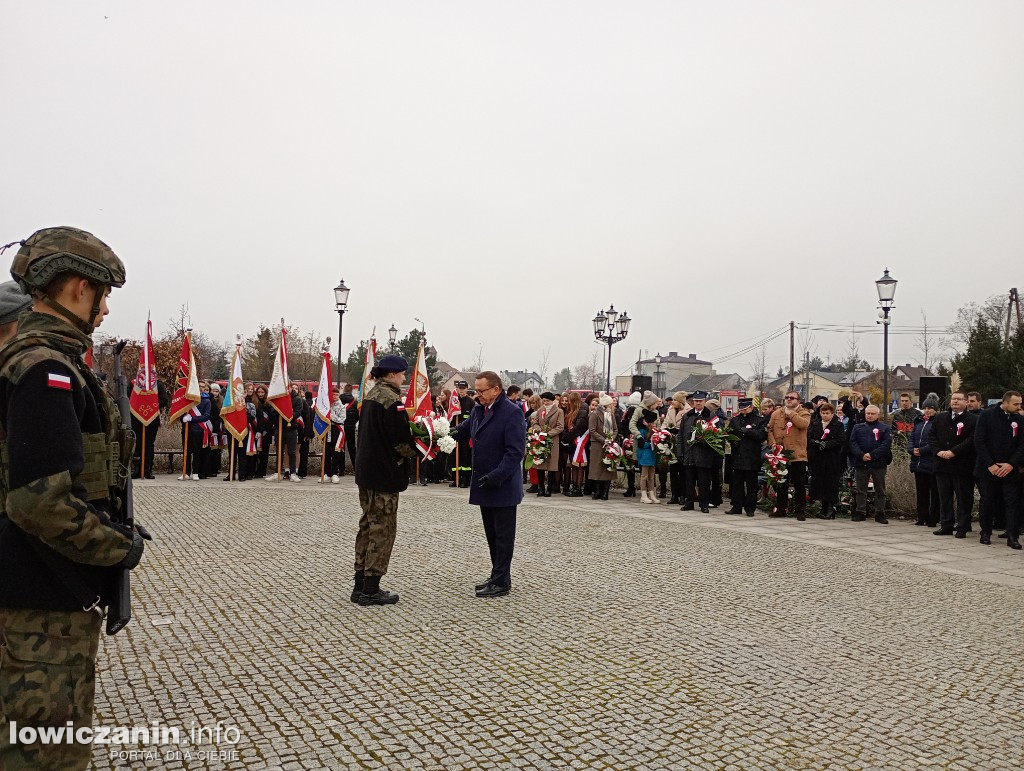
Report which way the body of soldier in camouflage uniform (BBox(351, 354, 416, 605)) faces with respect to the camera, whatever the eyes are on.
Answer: to the viewer's right

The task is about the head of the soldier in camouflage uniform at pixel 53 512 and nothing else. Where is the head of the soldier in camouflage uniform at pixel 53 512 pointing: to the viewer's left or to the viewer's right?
to the viewer's right

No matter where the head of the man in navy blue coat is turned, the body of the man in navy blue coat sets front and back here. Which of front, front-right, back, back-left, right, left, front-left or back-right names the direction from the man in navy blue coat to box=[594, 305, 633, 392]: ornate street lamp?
right

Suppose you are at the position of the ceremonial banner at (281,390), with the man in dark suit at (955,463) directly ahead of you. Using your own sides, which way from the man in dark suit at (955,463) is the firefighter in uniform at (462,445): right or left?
left

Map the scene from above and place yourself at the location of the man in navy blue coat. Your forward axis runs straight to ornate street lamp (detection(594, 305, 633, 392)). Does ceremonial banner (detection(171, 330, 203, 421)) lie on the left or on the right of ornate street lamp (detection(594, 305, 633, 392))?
left

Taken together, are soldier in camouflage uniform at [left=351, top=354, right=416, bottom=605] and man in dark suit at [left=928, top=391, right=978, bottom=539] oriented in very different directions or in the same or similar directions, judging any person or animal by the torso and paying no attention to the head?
very different directions

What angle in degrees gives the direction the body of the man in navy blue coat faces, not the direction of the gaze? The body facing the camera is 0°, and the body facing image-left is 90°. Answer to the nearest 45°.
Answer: approximately 90°

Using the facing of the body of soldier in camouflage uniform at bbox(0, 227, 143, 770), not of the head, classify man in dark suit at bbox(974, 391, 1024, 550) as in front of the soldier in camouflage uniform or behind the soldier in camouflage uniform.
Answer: in front

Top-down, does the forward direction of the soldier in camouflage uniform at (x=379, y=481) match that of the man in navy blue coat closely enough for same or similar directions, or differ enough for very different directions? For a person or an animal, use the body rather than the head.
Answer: very different directions

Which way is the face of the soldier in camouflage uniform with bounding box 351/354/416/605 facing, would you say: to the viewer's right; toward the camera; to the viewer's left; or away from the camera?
to the viewer's right

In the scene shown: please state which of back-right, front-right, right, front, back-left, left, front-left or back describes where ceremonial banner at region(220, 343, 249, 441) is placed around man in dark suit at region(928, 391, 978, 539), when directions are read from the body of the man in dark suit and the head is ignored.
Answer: front-right

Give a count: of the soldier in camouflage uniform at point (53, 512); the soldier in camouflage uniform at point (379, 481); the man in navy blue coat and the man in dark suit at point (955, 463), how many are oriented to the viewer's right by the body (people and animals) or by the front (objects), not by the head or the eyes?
2

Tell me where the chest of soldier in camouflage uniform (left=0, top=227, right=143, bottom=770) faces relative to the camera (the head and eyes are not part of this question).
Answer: to the viewer's right
